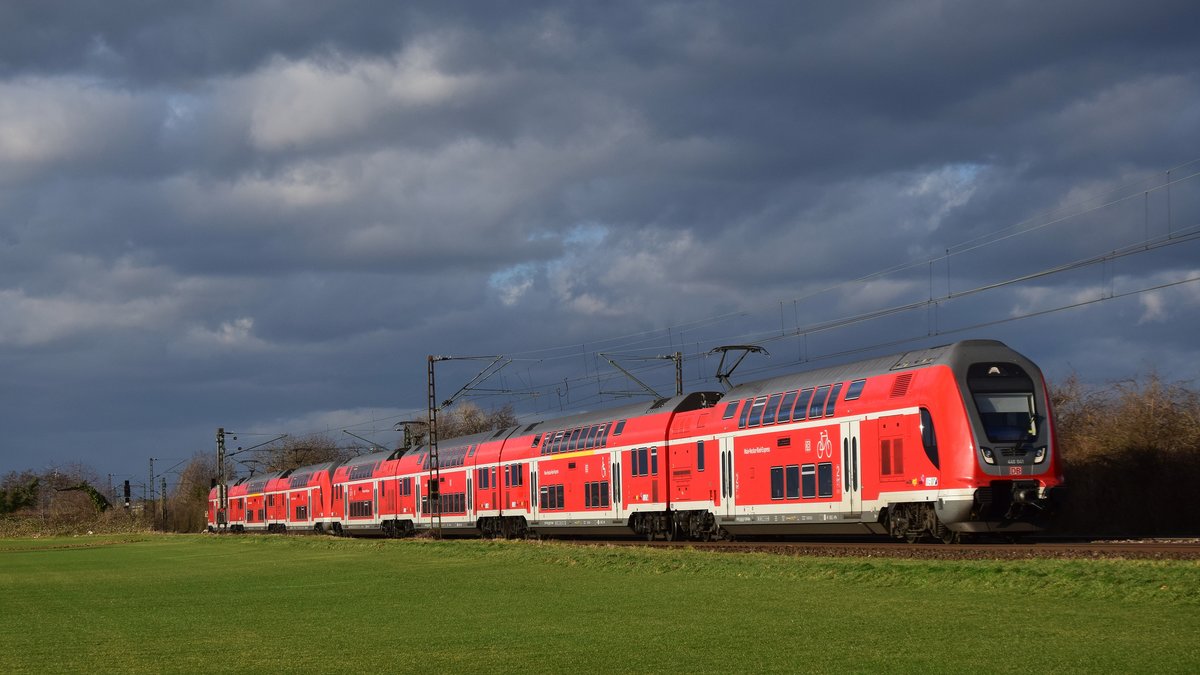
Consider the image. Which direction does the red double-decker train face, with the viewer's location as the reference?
facing the viewer and to the right of the viewer
